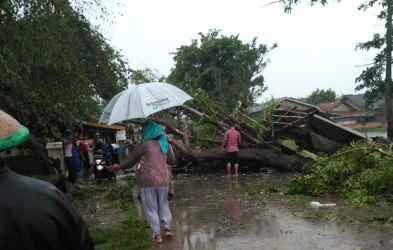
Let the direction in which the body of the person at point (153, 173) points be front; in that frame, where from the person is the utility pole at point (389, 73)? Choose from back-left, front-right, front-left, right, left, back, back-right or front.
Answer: front-right

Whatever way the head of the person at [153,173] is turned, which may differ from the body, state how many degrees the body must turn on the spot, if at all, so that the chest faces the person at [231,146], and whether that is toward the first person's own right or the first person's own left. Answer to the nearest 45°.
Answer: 0° — they already face them

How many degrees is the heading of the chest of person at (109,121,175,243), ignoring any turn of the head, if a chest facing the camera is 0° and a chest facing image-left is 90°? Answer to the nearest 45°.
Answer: approximately 180°

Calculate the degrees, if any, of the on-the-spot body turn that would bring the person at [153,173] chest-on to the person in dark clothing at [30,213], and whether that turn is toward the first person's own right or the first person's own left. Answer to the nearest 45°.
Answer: approximately 180°

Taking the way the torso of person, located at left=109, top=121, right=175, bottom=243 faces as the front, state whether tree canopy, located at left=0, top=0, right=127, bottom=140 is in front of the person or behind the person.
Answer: in front

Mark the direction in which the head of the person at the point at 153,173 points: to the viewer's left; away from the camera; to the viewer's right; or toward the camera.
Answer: away from the camera

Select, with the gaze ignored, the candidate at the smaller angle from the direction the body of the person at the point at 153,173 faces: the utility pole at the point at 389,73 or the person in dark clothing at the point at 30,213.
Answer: the utility pole

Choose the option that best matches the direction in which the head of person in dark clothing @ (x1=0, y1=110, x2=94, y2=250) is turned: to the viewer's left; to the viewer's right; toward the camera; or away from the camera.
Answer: away from the camera
